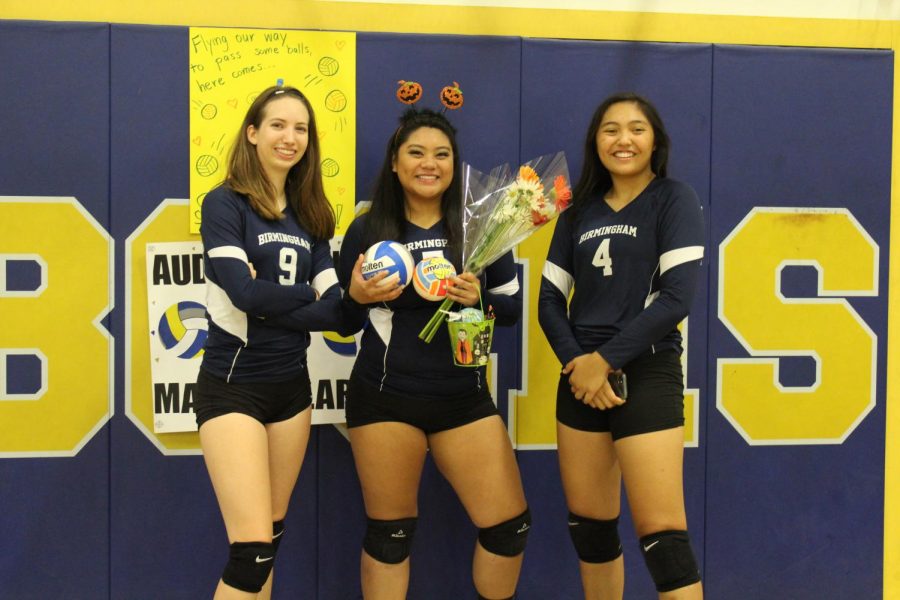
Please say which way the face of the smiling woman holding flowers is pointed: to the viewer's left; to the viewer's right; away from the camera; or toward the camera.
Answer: toward the camera

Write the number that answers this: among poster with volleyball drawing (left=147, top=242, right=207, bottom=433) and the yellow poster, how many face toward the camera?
2

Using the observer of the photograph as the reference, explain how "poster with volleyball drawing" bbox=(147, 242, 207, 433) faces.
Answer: facing the viewer

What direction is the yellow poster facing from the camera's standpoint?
toward the camera

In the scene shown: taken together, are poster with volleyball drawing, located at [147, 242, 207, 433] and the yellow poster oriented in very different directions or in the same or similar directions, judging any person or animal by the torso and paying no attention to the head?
same or similar directions

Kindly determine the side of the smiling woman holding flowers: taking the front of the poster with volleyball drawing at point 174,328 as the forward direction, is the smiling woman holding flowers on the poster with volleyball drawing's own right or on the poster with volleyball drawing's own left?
on the poster with volleyball drawing's own left
